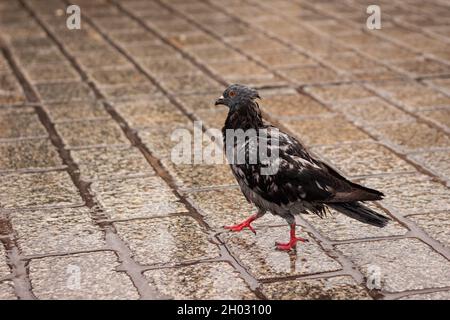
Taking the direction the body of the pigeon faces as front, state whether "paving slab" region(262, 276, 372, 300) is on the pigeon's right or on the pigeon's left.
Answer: on the pigeon's left

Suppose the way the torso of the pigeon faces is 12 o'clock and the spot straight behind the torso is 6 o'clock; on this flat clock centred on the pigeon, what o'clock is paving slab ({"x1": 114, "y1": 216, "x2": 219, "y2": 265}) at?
The paving slab is roughly at 12 o'clock from the pigeon.

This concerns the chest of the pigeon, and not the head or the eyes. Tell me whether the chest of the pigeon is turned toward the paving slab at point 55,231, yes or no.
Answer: yes

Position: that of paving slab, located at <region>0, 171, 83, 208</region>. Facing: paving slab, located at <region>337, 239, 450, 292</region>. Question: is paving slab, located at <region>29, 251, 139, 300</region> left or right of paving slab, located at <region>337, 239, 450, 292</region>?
right

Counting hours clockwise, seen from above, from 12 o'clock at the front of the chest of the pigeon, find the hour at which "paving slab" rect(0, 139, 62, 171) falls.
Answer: The paving slab is roughly at 1 o'clock from the pigeon.

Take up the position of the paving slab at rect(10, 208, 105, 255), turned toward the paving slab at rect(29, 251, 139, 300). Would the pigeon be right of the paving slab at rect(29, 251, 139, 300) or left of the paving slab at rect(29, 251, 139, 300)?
left

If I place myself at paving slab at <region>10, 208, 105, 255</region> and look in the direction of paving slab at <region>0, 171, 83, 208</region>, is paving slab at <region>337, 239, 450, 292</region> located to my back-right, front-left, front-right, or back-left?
back-right

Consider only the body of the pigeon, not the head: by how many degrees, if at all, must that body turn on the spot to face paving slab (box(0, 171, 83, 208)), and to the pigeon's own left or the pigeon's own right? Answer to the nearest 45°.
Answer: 0° — it already faces it

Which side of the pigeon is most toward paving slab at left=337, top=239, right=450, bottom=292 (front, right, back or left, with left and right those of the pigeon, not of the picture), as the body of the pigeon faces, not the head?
back

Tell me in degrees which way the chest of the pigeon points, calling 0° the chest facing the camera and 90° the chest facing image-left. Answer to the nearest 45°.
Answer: approximately 90°
